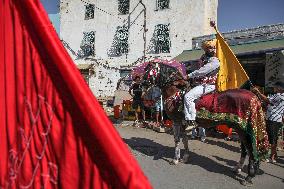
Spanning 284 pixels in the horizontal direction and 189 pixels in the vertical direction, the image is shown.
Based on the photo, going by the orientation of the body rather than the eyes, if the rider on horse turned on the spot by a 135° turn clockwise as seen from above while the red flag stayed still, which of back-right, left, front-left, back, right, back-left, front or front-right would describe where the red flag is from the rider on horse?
back-right

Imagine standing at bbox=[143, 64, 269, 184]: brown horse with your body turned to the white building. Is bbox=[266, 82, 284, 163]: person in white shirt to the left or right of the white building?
right

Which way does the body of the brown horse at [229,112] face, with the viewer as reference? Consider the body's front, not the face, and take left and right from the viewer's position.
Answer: facing away from the viewer and to the left of the viewer

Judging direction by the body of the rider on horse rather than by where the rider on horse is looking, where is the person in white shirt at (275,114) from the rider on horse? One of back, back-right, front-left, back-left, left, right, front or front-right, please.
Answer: back-right

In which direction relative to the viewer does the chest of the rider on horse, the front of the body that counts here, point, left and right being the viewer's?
facing to the left of the viewer
